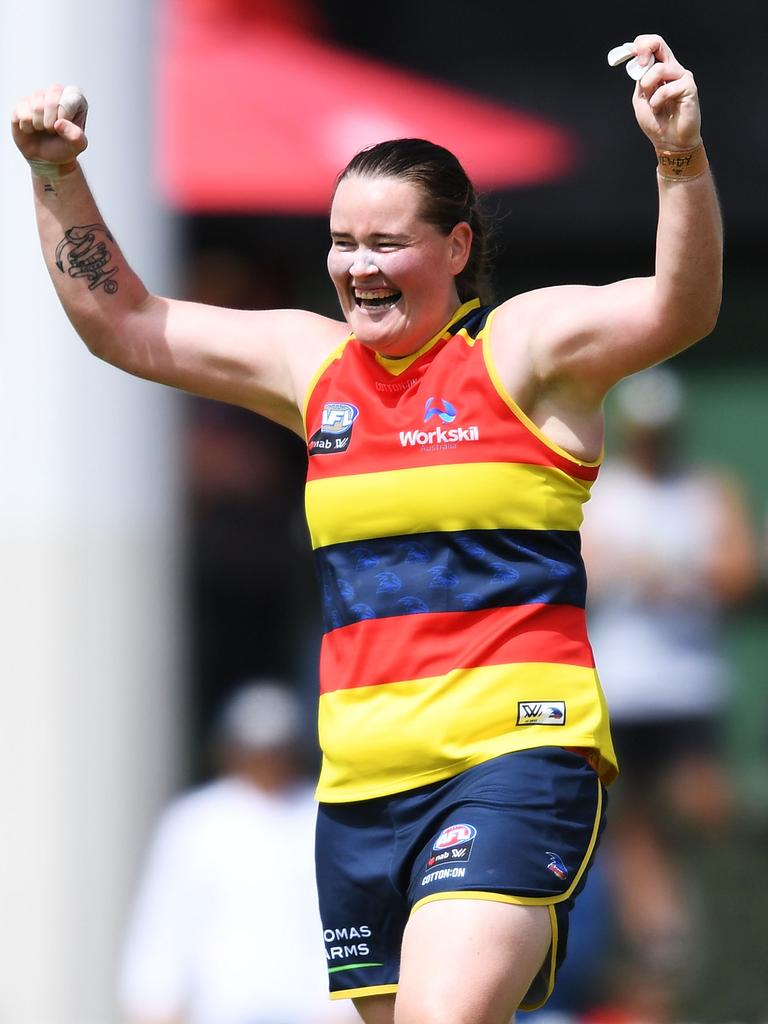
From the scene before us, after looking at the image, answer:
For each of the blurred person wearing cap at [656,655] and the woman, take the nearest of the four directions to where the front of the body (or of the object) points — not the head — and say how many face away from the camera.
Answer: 0

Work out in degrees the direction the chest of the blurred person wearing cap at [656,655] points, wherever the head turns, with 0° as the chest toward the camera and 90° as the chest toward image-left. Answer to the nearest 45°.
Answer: approximately 0°

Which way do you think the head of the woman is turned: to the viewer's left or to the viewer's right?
to the viewer's left

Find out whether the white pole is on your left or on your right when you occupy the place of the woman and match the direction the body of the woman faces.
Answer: on your right

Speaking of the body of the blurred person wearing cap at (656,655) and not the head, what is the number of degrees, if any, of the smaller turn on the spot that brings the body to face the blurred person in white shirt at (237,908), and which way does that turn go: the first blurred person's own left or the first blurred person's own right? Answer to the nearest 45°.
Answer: approximately 45° to the first blurred person's own right

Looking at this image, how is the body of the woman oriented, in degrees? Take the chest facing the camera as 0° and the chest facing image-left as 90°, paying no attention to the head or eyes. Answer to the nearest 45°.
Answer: approximately 45°

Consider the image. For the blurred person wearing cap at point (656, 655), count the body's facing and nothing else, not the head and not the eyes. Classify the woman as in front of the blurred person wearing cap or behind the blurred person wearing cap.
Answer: in front
